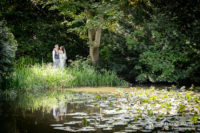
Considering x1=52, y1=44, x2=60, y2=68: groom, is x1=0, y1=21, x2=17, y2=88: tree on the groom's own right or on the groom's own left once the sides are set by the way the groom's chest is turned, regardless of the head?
on the groom's own right

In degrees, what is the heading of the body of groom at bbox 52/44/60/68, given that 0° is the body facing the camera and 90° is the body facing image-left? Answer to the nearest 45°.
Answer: approximately 315°

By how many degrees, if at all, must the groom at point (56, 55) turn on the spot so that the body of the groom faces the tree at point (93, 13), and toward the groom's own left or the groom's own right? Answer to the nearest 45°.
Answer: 0° — they already face it
